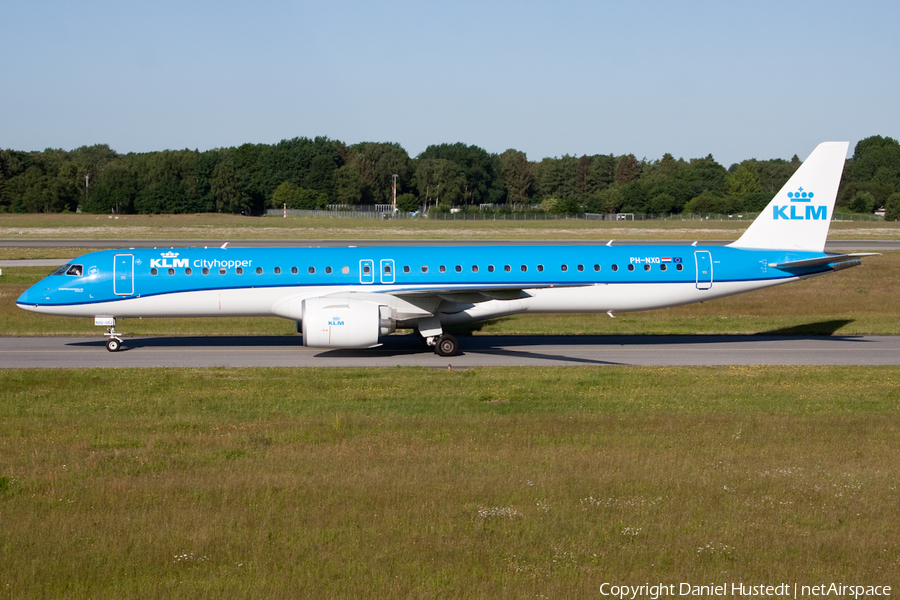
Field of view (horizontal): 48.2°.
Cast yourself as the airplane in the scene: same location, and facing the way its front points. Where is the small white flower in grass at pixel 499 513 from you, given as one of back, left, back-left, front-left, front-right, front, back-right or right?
left

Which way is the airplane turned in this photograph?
to the viewer's left
